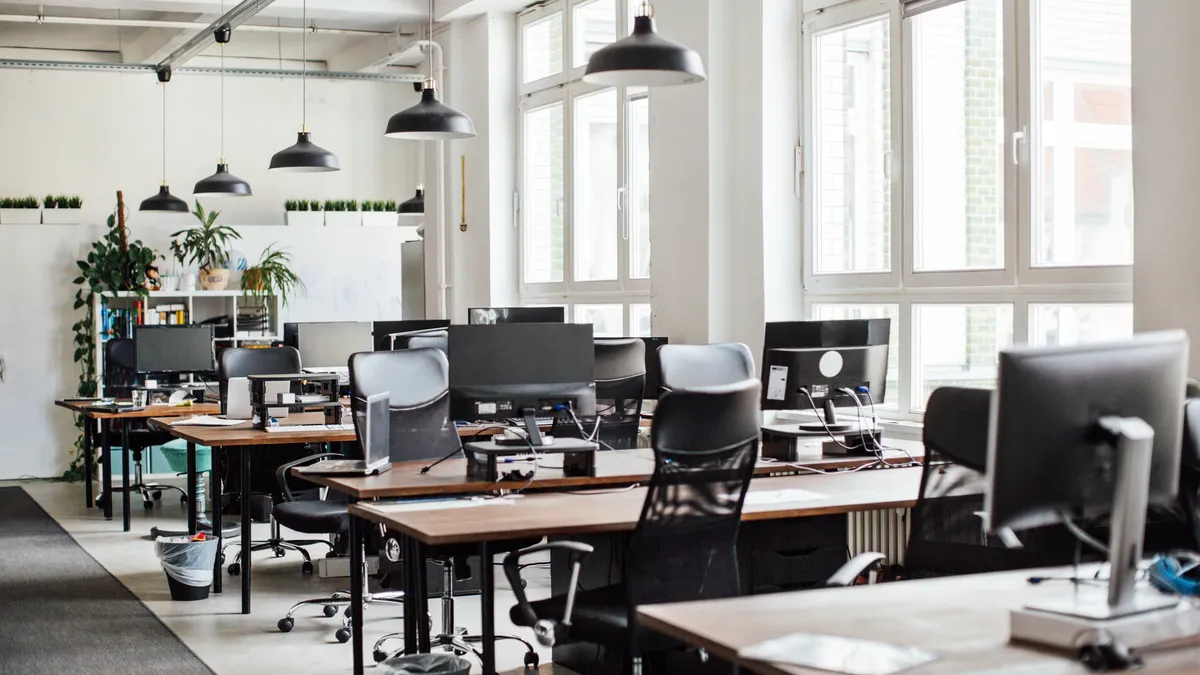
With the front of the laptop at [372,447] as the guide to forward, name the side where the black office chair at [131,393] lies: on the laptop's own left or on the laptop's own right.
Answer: on the laptop's own right

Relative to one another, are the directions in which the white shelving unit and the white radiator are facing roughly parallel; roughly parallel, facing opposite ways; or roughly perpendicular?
roughly perpendicular

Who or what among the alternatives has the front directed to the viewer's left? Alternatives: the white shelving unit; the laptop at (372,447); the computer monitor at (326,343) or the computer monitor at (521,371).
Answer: the laptop

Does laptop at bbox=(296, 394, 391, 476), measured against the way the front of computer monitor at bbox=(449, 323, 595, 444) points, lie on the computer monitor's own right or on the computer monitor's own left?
on the computer monitor's own left

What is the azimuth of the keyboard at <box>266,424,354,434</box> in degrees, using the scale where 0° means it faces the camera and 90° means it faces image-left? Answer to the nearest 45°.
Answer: approximately 0°

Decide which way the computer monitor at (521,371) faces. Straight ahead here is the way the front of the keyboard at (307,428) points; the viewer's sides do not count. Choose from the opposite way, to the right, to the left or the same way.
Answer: the opposite way

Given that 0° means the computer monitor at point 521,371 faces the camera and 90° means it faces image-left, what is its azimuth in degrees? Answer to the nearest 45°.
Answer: approximately 180°

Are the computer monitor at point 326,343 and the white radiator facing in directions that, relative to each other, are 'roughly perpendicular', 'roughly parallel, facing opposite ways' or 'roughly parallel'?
roughly perpendicular

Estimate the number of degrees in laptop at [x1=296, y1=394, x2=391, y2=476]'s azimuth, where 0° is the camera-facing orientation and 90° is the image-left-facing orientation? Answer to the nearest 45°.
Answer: approximately 90°

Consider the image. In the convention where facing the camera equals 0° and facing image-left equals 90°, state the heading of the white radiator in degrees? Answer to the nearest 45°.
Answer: approximately 45°
